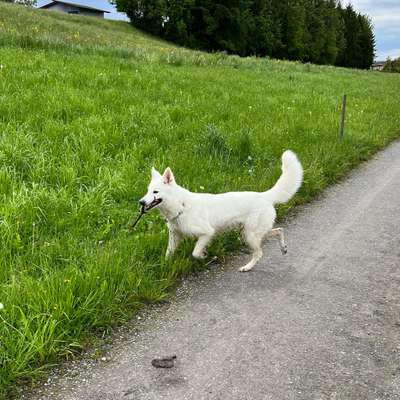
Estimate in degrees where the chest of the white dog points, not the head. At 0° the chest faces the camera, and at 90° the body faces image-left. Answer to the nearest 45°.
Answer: approximately 90°
